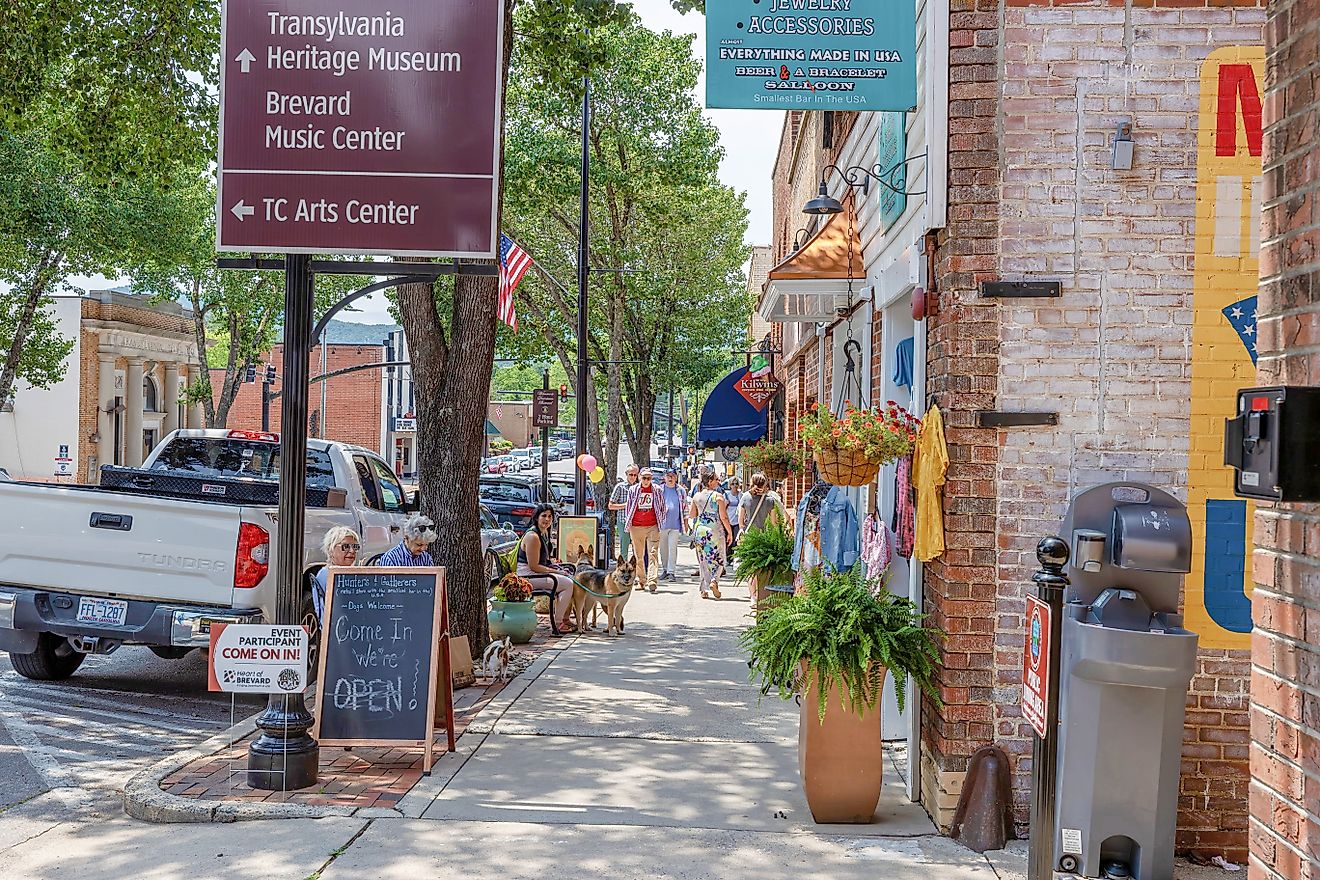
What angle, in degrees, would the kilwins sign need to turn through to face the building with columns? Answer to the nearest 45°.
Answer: approximately 135° to its right

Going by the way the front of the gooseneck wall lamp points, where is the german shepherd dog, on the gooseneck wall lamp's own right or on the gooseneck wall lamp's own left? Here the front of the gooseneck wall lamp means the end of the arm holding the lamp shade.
on the gooseneck wall lamp's own right

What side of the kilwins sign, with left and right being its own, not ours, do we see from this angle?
front

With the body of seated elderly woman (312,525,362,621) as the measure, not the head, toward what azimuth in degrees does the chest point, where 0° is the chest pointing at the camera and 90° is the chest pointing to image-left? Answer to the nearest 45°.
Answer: approximately 315°

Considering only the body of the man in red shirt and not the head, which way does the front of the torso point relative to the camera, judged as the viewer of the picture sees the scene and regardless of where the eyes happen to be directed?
toward the camera

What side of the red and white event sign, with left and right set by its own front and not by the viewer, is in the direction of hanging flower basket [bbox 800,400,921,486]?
left

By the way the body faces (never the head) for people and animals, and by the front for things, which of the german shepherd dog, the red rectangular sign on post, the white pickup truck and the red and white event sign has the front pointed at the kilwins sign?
the white pickup truck

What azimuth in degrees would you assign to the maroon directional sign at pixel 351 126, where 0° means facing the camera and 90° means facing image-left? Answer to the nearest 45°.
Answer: approximately 0°

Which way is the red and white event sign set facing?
toward the camera

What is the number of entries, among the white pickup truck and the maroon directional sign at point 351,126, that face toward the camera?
1

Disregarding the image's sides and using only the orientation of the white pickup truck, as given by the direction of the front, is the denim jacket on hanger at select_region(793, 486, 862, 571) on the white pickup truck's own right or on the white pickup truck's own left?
on the white pickup truck's own right

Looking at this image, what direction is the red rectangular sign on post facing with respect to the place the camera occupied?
facing the viewer and to the left of the viewer
